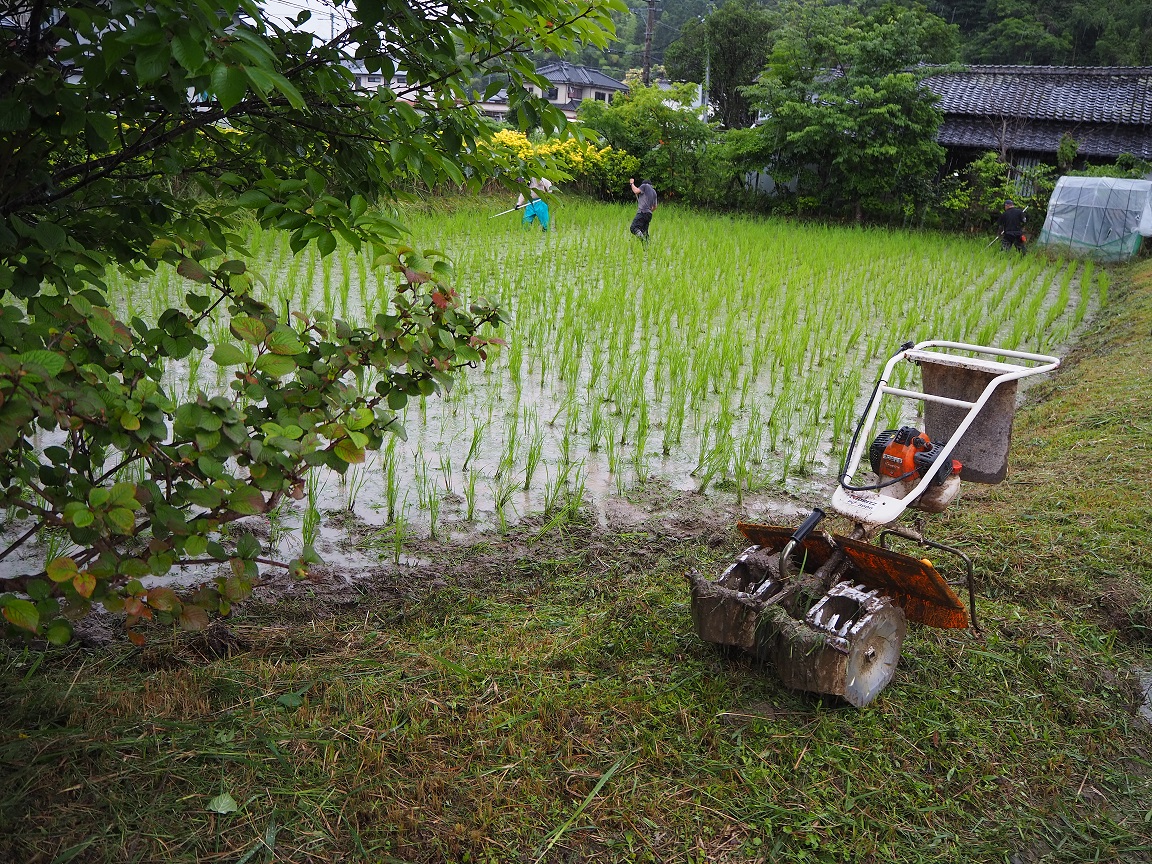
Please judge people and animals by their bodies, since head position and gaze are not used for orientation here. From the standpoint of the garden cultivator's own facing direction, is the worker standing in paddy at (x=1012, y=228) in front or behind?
behind

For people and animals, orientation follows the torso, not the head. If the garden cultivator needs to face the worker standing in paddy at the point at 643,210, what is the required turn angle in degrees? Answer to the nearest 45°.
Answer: approximately 135° to its right

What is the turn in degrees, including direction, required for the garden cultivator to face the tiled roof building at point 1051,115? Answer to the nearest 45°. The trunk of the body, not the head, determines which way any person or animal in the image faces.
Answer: approximately 135° to its right

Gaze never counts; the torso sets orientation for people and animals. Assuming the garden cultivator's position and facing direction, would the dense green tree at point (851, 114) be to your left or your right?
on your right

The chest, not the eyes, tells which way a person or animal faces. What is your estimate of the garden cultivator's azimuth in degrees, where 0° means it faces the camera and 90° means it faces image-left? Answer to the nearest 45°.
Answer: approximately 45°

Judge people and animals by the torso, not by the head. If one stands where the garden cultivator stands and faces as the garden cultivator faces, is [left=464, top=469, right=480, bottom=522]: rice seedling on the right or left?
on its right

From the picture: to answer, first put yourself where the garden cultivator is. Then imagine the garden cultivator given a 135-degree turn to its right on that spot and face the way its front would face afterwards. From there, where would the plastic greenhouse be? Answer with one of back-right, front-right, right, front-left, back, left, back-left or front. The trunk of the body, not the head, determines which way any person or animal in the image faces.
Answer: front

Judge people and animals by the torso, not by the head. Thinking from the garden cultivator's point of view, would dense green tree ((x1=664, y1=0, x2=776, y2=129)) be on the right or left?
on its right

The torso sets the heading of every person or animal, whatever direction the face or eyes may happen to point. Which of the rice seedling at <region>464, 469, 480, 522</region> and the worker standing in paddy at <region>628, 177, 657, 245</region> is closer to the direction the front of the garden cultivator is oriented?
the rice seedling

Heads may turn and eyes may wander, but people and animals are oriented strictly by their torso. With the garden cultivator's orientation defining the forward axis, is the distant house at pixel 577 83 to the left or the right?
on its right
